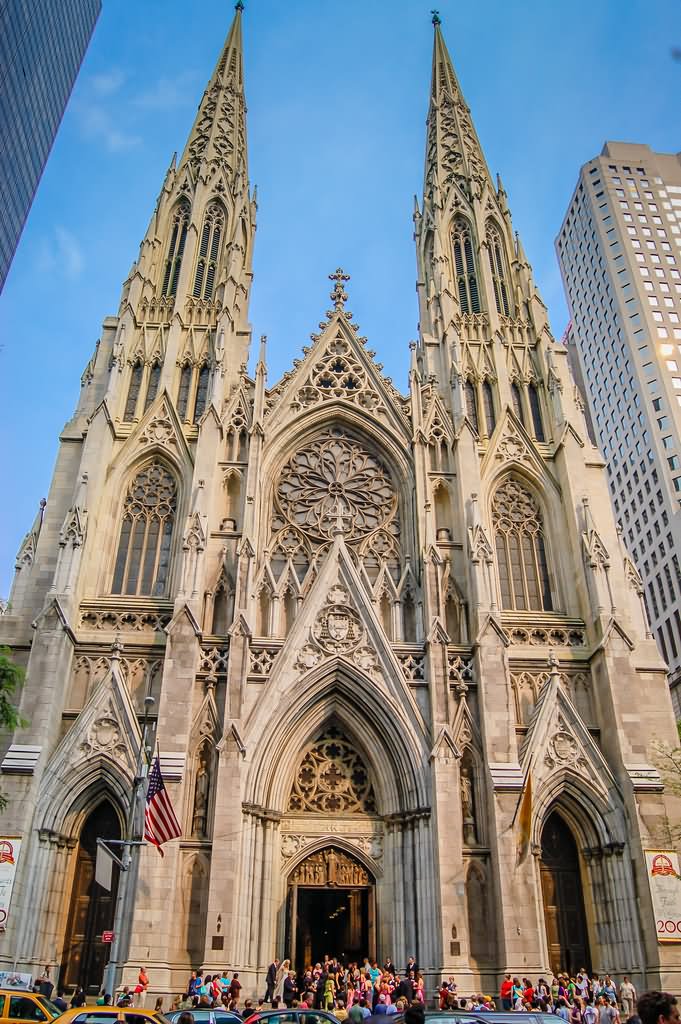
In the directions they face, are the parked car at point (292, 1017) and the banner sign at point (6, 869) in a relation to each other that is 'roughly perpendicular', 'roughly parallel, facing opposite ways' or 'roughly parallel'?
roughly perpendicular

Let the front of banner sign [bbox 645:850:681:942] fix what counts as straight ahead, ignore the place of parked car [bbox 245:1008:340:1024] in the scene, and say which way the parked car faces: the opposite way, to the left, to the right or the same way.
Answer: to the left

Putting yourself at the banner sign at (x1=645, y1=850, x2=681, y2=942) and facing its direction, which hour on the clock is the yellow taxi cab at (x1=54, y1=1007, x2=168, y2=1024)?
The yellow taxi cab is roughly at 1 o'clock from the banner sign.

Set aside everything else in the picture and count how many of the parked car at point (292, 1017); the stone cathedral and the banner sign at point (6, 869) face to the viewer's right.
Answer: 1

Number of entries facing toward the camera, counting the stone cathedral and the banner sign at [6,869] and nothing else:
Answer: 2

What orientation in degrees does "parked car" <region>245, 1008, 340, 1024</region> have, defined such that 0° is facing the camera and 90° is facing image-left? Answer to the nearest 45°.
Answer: approximately 270°

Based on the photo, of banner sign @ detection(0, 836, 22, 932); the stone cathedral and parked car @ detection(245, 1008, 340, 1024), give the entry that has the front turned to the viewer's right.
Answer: the parked car
